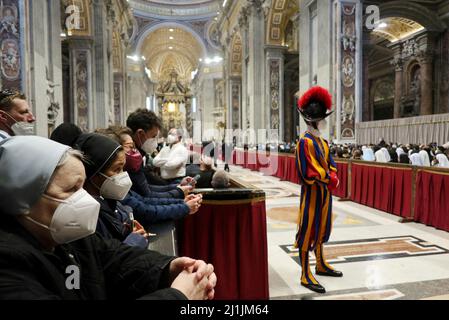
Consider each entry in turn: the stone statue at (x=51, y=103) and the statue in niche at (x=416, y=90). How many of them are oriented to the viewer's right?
1

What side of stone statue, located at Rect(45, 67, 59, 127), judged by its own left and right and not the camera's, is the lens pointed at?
right

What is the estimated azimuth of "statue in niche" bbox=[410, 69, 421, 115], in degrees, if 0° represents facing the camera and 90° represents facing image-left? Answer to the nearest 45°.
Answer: approximately 45°

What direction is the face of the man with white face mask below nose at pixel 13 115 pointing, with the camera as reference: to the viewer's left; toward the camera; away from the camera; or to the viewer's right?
to the viewer's right

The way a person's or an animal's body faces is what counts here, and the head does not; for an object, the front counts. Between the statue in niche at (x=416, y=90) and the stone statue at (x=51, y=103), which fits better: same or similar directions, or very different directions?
very different directions

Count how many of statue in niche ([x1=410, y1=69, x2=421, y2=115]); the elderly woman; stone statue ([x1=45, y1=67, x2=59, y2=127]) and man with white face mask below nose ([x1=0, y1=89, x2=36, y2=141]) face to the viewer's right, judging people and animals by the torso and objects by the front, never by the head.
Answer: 3

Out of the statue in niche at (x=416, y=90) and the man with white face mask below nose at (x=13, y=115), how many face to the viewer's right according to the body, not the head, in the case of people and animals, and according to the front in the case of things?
1

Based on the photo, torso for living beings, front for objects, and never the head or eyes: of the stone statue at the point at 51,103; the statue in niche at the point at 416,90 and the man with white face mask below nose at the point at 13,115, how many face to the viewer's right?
2

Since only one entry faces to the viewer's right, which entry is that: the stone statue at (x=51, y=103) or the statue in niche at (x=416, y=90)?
the stone statue

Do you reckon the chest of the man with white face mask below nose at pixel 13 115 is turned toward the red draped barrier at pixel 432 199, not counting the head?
yes

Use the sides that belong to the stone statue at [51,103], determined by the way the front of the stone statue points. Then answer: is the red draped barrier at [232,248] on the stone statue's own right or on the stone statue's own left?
on the stone statue's own right

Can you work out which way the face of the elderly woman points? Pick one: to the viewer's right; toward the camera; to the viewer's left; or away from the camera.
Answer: to the viewer's right

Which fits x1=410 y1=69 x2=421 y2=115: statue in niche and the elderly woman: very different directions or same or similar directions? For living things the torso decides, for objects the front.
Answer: very different directions

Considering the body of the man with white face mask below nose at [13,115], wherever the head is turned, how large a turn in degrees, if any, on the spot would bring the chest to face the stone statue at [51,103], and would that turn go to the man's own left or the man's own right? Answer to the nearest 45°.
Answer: approximately 90° to the man's own left

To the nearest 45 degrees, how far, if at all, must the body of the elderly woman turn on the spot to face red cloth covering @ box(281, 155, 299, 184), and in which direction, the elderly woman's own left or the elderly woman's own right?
approximately 45° to the elderly woman's own left
